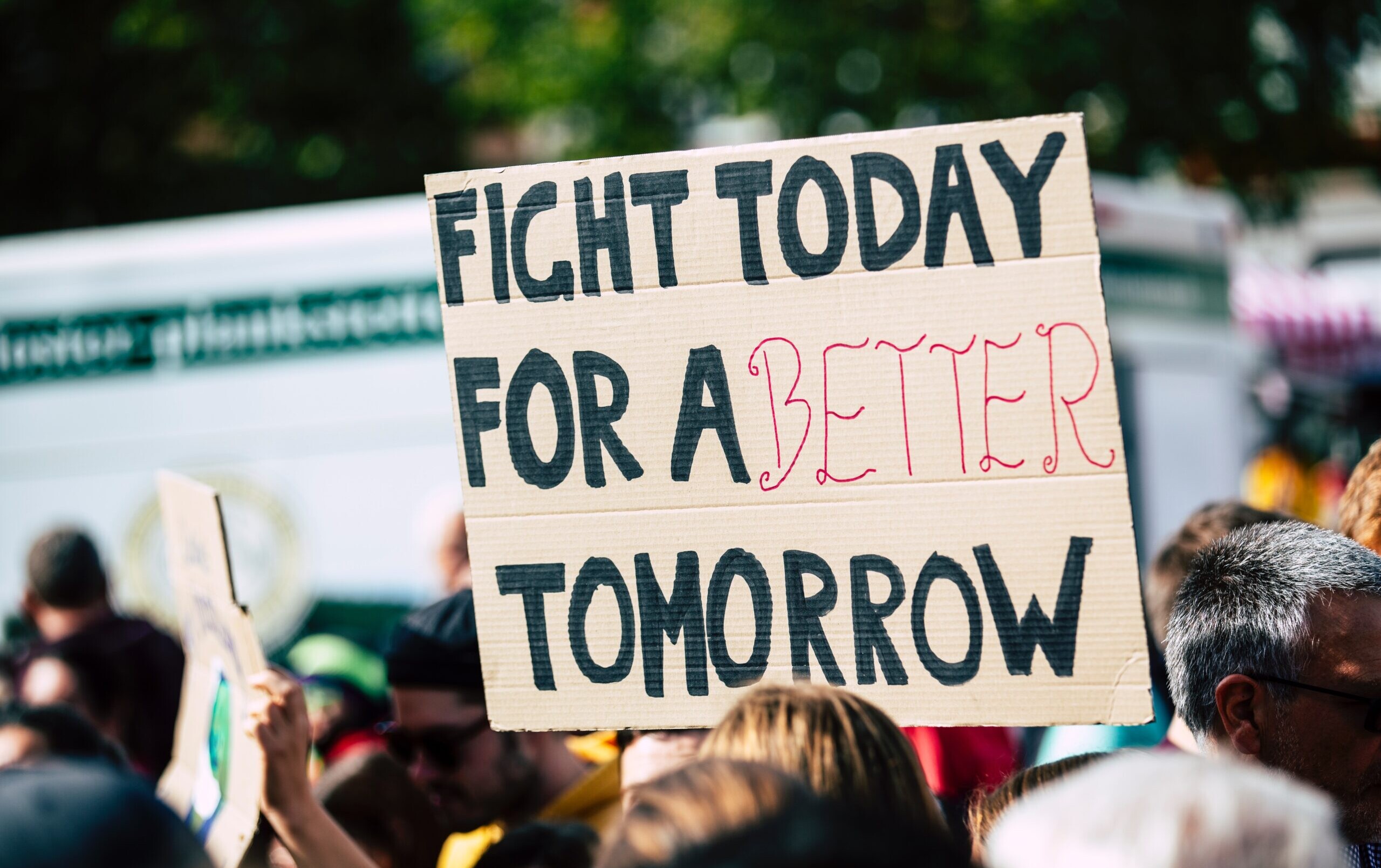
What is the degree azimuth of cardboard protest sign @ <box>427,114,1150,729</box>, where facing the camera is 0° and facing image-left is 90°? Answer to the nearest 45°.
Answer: approximately 0°

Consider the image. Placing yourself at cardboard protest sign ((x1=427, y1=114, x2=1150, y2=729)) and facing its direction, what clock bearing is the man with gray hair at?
The man with gray hair is roughly at 9 o'clock from the cardboard protest sign.

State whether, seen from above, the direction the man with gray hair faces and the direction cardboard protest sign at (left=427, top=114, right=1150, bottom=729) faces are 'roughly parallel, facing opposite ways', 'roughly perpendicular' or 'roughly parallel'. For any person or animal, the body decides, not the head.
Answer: roughly perpendicular
